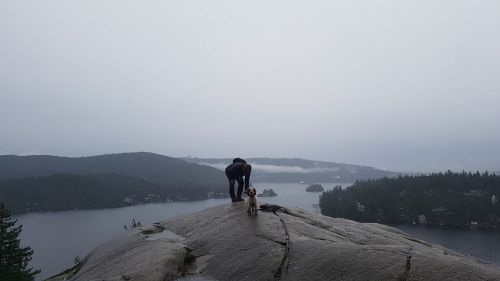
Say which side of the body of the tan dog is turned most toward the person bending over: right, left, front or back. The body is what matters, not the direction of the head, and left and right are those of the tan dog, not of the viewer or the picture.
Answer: back

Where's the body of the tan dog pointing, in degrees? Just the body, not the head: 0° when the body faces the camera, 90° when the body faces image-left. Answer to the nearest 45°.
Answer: approximately 0°

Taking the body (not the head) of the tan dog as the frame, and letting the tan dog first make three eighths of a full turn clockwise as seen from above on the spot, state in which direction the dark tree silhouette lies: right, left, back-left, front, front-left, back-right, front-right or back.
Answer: front
